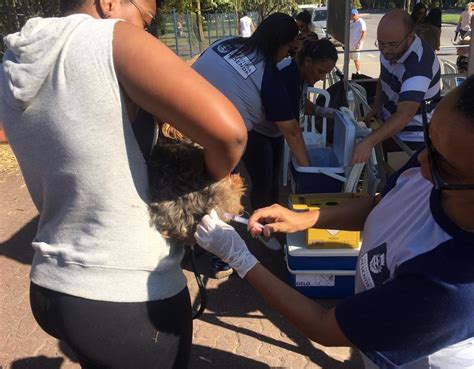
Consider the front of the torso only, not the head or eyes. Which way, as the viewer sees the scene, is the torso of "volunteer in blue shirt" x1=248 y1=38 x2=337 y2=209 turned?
to the viewer's right

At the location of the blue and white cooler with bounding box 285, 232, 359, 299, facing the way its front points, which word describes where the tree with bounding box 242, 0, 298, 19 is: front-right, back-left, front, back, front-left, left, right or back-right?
back

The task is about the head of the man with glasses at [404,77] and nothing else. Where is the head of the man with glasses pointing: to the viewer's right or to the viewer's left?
to the viewer's left

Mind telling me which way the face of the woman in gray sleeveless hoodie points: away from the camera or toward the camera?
away from the camera

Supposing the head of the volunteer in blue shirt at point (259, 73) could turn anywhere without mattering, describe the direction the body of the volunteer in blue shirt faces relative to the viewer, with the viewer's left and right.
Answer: facing away from the viewer and to the right of the viewer

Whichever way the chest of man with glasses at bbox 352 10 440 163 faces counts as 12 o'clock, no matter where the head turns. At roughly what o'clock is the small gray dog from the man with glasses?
The small gray dog is roughly at 11 o'clock from the man with glasses.

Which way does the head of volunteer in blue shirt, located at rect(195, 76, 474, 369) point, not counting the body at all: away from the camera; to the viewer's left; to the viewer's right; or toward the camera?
to the viewer's left

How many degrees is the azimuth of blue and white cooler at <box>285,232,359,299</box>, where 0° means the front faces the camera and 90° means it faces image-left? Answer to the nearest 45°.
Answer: approximately 0°

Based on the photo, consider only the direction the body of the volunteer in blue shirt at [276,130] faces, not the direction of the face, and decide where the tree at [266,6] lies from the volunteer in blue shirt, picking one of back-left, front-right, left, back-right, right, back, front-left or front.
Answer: left

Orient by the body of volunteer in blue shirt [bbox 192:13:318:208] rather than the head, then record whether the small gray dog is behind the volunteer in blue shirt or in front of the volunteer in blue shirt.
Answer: behind
